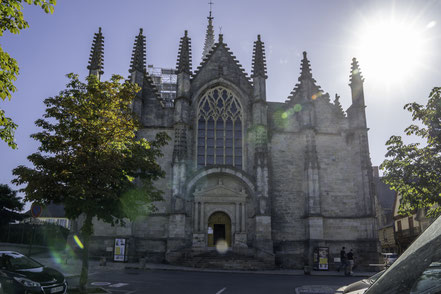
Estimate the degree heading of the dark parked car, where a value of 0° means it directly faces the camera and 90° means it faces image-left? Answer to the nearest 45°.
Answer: approximately 315°

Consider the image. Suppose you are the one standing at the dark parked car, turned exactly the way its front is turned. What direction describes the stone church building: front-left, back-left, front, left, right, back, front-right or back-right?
left

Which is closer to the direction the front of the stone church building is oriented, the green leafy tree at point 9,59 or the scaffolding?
the green leafy tree

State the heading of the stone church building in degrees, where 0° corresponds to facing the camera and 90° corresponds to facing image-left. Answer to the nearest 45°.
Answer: approximately 0°

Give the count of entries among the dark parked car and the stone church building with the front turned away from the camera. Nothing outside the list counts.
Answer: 0

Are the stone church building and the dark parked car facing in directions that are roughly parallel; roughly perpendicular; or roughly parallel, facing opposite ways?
roughly perpendicular

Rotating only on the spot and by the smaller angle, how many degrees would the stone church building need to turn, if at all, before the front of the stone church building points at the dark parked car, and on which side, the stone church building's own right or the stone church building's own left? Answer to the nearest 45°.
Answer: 0° — it already faces it

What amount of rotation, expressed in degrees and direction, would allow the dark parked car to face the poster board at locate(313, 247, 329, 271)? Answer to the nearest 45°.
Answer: approximately 90° to its left

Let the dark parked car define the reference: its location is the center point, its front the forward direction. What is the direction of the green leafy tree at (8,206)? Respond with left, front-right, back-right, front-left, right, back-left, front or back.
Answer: back-left

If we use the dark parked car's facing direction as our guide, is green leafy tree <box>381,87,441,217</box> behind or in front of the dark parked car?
in front
